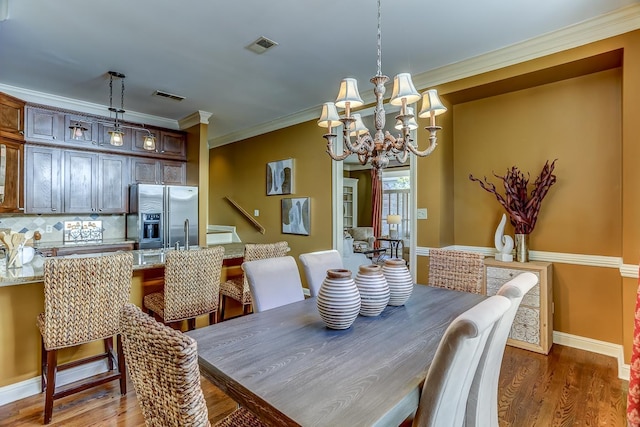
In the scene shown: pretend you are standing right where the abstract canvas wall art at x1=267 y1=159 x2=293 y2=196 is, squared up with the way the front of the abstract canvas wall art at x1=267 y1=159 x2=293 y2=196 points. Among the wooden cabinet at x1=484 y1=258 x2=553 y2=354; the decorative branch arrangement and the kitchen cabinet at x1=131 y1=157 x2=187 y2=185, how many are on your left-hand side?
2

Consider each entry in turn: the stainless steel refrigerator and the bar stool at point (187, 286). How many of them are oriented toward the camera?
1

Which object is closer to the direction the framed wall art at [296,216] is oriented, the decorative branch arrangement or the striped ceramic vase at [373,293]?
the striped ceramic vase

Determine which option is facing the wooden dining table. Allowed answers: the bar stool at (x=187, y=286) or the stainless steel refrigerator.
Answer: the stainless steel refrigerator

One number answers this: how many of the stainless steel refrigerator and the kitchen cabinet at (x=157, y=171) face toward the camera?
2

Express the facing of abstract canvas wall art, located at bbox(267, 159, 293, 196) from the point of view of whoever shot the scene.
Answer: facing the viewer and to the left of the viewer

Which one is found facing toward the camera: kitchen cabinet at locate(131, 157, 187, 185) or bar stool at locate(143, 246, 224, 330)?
the kitchen cabinet

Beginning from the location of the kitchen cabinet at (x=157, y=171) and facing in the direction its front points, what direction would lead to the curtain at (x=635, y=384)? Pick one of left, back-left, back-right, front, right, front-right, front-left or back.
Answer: front

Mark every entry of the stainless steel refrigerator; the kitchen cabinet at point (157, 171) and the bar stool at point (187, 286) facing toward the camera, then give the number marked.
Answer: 2

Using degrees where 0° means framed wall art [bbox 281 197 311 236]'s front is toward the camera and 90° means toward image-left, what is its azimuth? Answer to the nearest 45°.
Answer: approximately 45°

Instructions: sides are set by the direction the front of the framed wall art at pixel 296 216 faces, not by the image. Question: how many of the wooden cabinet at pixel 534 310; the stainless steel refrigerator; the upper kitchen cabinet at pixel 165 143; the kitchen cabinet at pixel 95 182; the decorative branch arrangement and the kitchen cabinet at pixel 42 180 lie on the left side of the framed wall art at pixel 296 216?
2

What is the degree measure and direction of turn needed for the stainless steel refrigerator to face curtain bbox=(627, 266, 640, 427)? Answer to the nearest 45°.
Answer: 0° — it already faces it

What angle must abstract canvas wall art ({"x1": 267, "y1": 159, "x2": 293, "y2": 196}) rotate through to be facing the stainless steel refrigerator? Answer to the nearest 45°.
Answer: approximately 45° to its right

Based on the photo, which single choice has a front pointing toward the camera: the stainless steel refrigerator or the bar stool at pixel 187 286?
the stainless steel refrigerator

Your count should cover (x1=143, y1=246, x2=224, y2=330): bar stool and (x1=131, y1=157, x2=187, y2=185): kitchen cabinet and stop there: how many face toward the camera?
1

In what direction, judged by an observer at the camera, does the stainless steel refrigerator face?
facing the viewer

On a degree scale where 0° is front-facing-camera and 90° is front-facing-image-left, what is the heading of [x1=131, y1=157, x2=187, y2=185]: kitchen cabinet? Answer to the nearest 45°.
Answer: approximately 0°

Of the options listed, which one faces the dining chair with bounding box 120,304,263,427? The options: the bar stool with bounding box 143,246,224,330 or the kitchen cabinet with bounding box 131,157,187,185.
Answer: the kitchen cabinet
